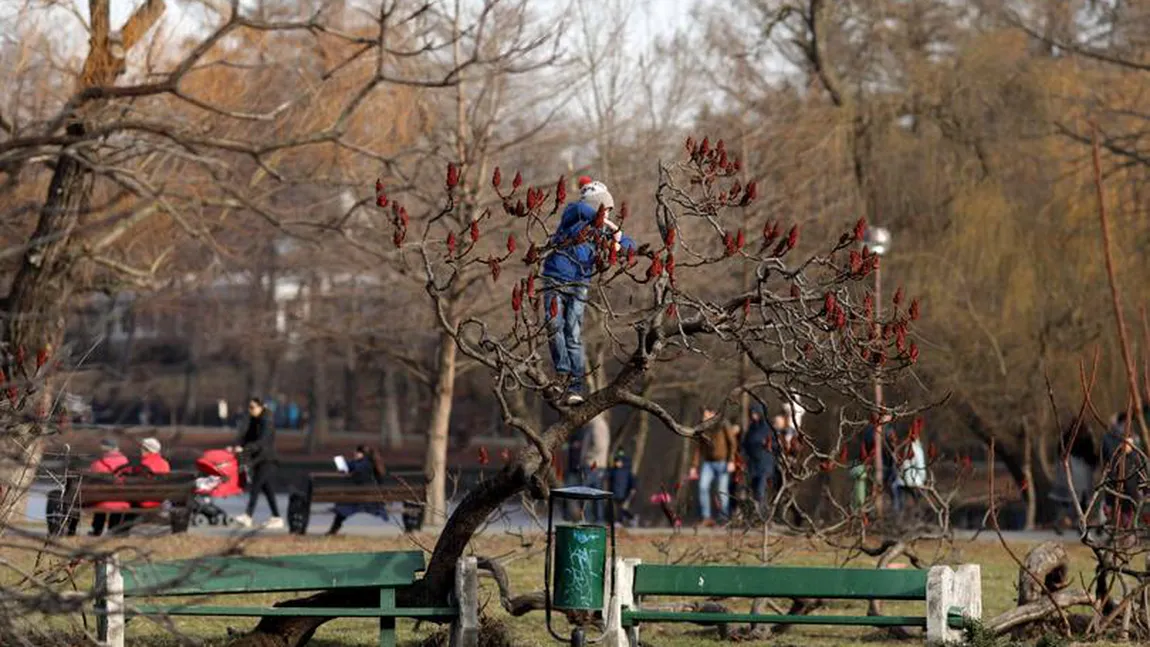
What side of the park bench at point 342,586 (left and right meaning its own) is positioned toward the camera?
back

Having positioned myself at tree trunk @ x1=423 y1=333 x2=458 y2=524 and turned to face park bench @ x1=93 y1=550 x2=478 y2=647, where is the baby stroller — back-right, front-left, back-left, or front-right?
front-right

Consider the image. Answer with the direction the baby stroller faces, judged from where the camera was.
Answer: facing to the left of the viewer

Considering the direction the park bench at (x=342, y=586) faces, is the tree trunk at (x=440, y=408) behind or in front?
in front

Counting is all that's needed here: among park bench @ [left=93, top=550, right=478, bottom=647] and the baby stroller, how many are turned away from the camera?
1

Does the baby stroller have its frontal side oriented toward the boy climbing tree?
no

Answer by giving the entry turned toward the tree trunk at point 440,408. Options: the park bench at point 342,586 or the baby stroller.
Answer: the park bench

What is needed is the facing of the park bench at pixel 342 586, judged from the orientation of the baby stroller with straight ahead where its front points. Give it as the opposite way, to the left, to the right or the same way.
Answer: to the right

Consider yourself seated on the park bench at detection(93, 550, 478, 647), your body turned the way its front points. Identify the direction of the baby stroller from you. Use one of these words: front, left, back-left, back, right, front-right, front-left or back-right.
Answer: front

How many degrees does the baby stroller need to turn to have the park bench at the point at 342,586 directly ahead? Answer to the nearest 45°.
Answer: approximately 90° to its left

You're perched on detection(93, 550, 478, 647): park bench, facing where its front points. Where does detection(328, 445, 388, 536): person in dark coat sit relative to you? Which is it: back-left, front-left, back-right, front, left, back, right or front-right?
front

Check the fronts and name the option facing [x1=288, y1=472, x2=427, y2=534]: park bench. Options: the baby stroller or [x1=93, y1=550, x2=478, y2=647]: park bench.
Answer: [x1=93, y1=550, x2=478, y2=647]: park bench
